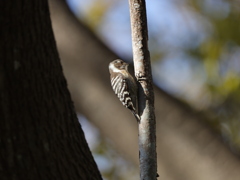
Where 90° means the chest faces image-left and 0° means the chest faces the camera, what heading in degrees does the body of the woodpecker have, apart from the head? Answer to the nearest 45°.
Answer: approximately 270°
